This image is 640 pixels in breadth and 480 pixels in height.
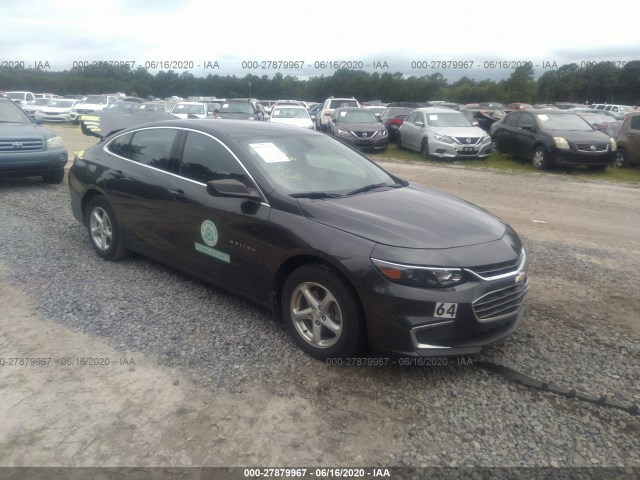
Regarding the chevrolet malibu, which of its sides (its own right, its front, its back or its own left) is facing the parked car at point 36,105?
back

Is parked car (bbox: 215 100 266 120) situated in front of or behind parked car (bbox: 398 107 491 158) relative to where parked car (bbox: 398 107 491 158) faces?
behind

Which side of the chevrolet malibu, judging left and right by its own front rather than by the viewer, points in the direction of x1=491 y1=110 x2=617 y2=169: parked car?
left

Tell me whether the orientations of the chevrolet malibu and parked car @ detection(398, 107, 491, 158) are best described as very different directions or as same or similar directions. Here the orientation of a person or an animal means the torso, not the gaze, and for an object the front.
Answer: same or similar directions

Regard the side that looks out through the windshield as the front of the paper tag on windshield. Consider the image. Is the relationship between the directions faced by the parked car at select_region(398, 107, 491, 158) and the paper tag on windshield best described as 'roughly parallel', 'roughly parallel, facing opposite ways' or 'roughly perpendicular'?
roughly parallel

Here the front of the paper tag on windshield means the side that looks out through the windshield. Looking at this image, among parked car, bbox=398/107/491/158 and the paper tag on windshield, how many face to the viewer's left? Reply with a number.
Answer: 0

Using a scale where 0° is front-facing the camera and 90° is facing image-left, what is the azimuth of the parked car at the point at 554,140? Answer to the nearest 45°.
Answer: approximately 315°

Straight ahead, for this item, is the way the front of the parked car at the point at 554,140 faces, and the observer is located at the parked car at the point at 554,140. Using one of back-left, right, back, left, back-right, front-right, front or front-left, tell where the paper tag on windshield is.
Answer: front-right

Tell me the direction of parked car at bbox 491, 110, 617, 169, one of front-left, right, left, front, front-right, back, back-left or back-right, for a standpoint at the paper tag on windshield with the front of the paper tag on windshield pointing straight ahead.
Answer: left

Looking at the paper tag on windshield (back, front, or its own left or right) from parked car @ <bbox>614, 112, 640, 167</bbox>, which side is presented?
left

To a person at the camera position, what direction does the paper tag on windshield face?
facing the viewer and to the right of the viewer

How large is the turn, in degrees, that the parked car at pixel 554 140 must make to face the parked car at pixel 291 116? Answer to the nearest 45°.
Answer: approximately 135° to its right

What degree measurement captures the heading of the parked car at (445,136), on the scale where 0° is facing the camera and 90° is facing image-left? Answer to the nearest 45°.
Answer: approximately 315°

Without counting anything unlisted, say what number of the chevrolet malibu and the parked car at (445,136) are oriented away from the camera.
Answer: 0

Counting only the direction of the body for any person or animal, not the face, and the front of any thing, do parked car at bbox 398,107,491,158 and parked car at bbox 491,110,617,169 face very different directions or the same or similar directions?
same or similar directions

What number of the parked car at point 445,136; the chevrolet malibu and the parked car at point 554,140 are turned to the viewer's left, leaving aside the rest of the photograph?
0

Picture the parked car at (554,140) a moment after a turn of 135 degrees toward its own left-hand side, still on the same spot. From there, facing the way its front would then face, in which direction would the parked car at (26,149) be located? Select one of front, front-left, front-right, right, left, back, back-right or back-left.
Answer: back-left

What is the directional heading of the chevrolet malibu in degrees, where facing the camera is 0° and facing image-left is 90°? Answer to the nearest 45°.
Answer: approximately 315°

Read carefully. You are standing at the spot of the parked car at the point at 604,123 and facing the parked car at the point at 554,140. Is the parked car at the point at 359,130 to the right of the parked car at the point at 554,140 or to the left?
right
